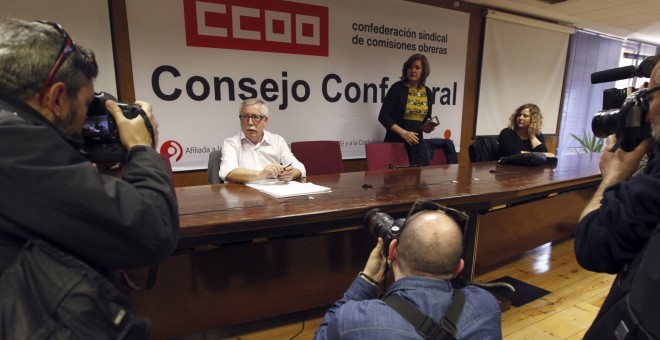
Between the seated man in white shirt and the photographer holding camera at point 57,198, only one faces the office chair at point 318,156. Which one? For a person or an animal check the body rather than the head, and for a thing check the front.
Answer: the photographer holding camera

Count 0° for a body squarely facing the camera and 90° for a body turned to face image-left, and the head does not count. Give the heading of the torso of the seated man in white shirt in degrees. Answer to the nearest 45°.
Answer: approximately 0°

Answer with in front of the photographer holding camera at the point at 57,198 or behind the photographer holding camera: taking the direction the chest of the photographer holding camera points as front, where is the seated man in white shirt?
in front

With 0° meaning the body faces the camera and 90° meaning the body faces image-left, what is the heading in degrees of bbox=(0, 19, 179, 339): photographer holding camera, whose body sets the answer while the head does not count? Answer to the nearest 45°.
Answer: approximately 225°

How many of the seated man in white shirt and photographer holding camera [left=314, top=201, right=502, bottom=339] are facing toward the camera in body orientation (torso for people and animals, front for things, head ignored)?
1

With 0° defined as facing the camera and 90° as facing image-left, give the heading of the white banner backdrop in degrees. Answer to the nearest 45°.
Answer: approximately 315°

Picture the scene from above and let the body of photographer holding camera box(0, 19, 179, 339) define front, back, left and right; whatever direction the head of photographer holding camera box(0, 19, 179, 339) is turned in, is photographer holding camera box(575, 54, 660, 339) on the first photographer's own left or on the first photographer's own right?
on the first photographer's own right

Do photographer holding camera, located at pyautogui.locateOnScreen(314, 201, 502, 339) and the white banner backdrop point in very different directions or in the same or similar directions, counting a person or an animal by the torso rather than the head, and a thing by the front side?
very different directions

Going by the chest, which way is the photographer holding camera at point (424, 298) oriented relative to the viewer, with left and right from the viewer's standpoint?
facing away from the viewer and to the left of the viewer
